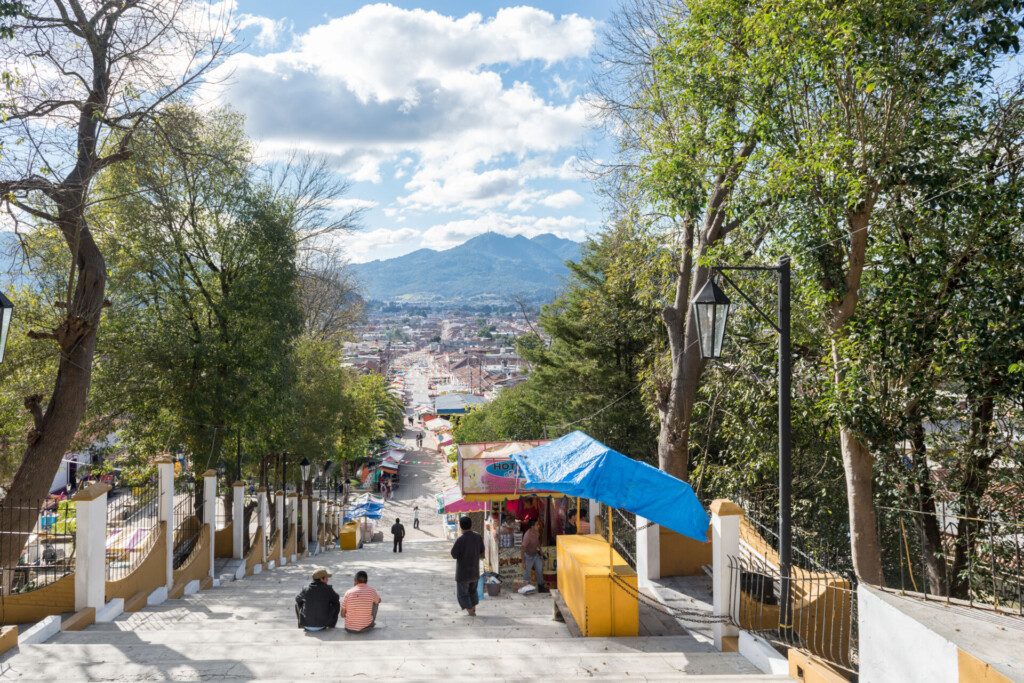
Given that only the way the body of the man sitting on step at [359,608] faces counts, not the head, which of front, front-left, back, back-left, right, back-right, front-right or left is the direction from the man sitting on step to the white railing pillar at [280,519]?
front

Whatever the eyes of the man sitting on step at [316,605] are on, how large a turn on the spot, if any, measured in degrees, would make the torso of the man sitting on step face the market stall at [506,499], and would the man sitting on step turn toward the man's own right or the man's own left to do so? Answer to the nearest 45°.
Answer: approximately 45° to the man's own right

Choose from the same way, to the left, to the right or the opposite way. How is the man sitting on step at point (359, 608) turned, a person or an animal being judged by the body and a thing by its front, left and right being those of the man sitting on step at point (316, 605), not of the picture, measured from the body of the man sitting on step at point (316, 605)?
the same way

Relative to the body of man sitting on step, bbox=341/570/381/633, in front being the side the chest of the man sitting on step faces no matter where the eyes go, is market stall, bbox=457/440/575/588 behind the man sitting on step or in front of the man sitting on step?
in front

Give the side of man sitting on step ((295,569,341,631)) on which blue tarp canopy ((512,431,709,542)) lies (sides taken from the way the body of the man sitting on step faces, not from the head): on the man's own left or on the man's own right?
on the man's own right

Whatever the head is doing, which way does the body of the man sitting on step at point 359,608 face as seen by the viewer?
away from the camera

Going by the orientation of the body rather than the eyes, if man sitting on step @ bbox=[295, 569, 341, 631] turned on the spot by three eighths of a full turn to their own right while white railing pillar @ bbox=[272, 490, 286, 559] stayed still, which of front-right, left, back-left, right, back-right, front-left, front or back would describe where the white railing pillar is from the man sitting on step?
back-left

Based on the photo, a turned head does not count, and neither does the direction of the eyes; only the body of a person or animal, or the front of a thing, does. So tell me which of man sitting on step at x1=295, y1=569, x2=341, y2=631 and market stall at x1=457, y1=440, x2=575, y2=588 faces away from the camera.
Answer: the man sitting on step

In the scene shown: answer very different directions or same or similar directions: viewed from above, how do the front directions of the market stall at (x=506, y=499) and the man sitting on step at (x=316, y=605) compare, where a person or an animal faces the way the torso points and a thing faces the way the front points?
very different directions

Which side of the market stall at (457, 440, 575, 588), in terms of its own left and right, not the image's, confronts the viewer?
front

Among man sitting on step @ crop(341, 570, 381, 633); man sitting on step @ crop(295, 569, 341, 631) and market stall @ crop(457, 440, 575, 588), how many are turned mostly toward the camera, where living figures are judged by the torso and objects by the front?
1

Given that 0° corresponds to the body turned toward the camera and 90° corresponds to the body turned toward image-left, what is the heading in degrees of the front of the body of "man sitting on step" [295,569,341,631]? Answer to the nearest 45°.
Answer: approximately 180°

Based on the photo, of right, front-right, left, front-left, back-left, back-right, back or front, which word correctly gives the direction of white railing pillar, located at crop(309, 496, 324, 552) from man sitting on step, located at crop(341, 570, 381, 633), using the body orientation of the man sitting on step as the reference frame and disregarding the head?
front

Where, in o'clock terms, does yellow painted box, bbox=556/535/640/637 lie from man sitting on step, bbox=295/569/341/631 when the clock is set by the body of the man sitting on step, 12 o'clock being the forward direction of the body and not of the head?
The yellow painted box is roughly at 4 o'clock from the man sitting on step.

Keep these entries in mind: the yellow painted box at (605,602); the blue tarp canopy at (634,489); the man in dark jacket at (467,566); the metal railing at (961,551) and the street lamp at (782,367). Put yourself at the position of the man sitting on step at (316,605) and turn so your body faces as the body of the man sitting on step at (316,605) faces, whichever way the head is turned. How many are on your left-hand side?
0

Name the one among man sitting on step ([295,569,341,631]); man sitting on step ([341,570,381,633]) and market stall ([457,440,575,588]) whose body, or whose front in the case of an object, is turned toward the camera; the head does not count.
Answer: the market stall

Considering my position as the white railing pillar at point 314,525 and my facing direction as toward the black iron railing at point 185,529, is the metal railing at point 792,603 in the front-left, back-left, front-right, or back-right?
front-left
